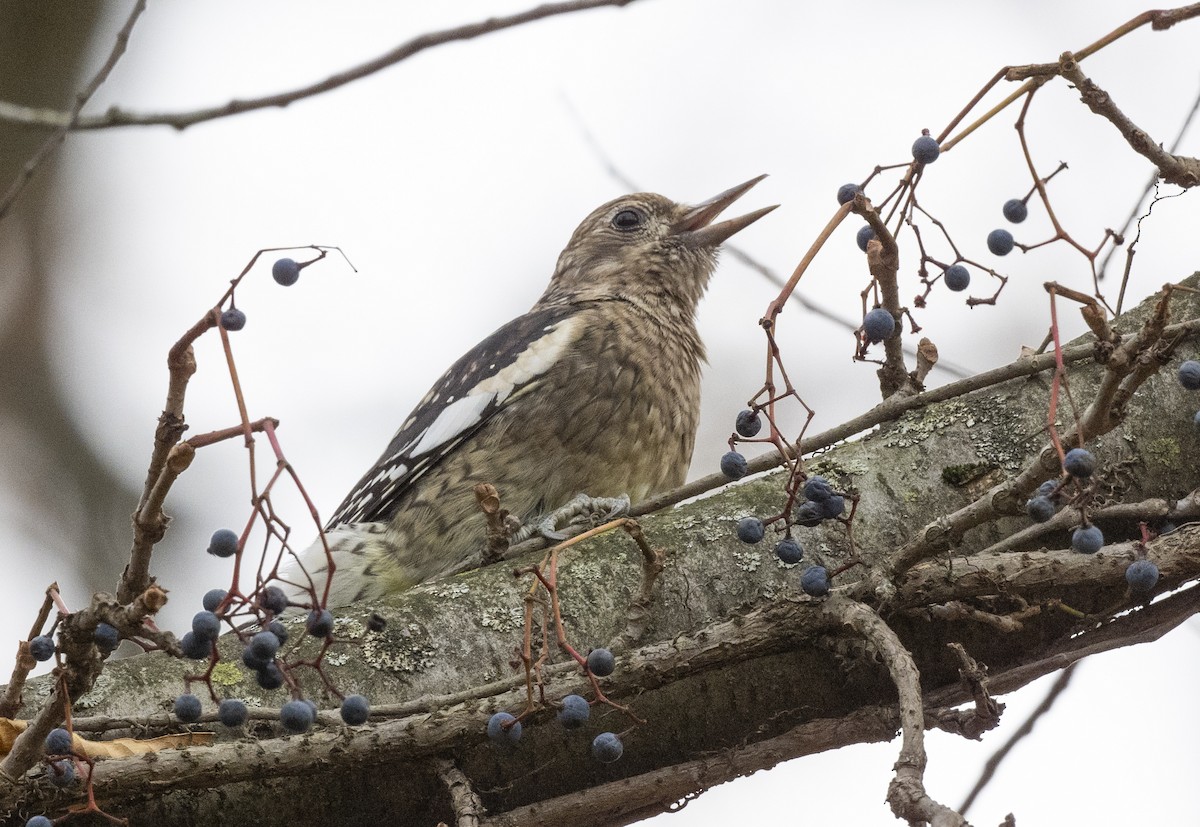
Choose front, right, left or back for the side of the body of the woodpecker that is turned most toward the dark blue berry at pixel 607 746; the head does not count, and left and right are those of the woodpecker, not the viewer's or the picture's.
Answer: right

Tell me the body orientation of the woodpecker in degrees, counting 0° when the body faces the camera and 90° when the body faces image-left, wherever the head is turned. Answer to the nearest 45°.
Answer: approximately 270°
